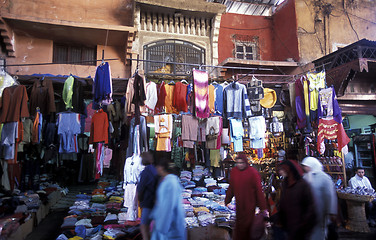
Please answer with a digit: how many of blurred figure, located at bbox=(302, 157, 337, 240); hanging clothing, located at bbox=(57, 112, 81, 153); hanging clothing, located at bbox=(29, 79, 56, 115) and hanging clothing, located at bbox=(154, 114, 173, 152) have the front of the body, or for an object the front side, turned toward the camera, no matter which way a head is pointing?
3

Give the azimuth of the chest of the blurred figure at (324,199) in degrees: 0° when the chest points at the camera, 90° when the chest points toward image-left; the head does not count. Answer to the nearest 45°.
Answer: approximately 90°

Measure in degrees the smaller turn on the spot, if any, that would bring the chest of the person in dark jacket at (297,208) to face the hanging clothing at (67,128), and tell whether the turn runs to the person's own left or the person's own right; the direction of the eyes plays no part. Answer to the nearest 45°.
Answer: approximately 45° to the person's own right

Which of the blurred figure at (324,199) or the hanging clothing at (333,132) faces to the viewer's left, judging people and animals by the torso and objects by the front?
the blurred figure

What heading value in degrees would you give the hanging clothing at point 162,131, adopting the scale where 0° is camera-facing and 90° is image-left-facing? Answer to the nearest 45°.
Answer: approximately 0°

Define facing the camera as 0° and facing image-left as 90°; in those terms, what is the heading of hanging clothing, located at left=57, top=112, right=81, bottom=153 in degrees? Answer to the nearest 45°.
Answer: approximately 0°

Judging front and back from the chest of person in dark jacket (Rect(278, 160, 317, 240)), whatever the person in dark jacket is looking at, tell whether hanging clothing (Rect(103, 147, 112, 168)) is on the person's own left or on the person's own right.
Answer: on the person's own right

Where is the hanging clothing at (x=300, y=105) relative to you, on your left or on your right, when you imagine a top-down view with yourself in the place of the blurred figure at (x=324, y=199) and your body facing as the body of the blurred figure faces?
on your right

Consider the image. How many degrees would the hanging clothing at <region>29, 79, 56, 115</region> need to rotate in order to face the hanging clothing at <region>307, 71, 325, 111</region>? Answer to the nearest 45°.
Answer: approximately 90° to its left
